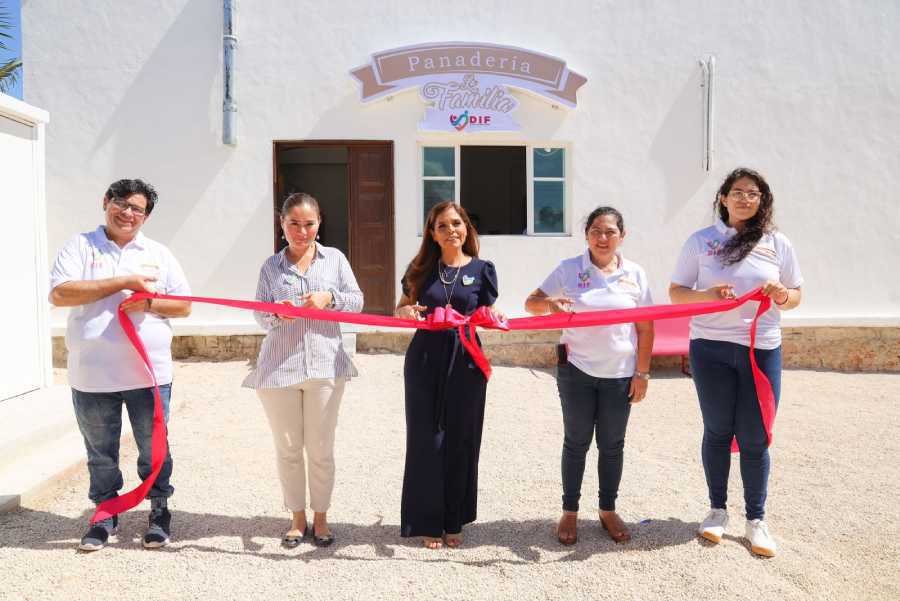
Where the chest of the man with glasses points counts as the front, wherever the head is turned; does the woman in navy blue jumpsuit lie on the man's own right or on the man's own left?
on the man's own left

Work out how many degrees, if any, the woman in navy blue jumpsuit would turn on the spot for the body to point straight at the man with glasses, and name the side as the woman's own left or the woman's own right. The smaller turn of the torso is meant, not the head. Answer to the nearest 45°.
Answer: approximately 90° to the woman's own right

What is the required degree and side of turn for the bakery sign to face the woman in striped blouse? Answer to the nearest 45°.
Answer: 0° — it already faces them

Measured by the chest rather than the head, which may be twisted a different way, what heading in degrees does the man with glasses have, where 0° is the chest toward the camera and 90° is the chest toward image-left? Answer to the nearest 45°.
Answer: approximately 0°

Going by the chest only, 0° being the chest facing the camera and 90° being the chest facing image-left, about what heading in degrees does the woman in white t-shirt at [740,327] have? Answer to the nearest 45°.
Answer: approximately 0°

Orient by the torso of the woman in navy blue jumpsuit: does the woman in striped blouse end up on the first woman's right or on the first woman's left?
on the first woman's right

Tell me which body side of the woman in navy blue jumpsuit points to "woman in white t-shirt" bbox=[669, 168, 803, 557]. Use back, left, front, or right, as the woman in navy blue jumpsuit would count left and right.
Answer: left

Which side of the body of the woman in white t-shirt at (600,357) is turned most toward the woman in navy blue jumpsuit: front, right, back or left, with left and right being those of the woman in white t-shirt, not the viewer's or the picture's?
right
